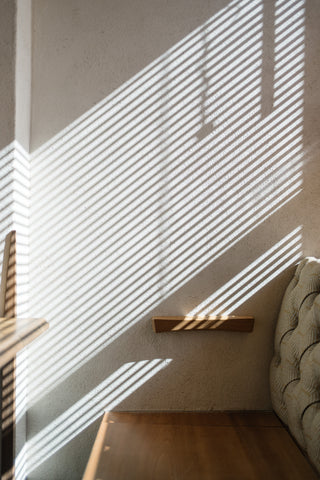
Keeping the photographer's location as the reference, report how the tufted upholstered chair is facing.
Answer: facing the viewer and to the left of the viewer

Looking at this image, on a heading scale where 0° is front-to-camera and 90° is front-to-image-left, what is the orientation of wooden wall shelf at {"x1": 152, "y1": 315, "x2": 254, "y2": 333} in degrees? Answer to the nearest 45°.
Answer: approximately 0°

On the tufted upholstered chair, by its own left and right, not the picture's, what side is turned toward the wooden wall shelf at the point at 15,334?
front

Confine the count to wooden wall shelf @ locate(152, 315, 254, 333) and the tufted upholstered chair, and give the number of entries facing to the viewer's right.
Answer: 0

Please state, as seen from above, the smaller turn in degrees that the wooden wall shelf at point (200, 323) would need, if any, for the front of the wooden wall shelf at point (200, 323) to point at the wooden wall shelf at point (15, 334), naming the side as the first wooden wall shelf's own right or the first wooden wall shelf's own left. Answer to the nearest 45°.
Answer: approximately 45° to the first wooden wall shelf's own right
